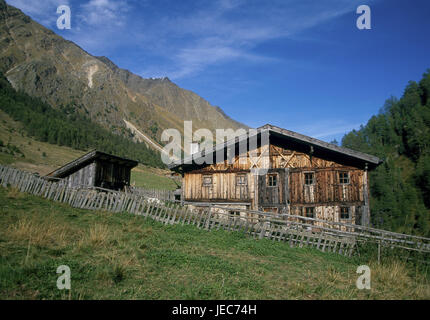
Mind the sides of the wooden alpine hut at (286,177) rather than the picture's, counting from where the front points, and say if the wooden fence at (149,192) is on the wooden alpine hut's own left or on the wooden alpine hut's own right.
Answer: on the wooden alpine hut's own right

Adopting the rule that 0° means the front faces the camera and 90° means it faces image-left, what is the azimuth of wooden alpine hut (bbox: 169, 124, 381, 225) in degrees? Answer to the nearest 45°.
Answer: approximately 0°

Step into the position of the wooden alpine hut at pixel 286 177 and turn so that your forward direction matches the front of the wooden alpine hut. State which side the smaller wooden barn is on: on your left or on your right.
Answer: on your right

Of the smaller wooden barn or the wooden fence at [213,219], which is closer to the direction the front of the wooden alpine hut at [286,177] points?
the wooden fence
